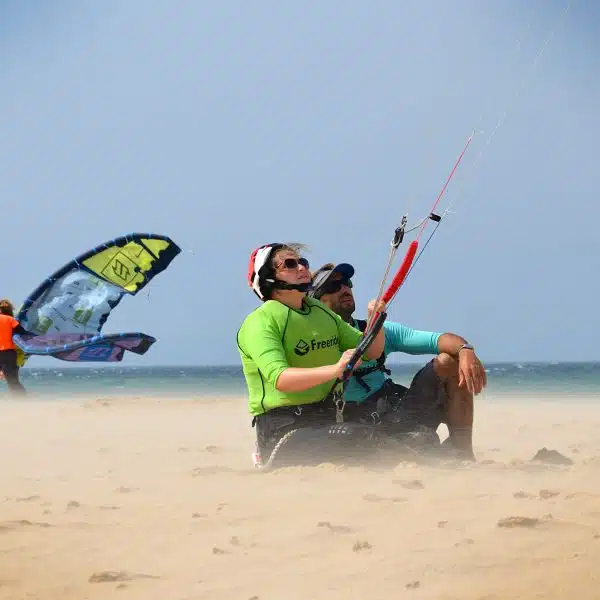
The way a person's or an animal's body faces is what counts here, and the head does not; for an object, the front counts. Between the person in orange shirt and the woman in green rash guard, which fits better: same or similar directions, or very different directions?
very different directions
